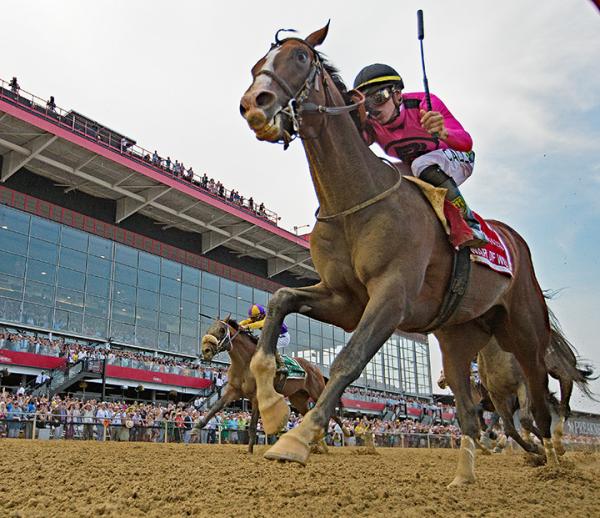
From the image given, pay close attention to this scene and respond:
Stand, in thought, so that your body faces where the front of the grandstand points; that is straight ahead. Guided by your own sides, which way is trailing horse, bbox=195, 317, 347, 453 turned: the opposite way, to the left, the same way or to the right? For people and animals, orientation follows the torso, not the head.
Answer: to the right

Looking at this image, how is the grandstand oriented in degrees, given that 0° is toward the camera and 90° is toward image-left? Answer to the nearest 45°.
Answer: approximately 315°

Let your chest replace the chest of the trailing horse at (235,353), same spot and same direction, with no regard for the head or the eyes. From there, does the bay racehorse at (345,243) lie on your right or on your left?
on your left

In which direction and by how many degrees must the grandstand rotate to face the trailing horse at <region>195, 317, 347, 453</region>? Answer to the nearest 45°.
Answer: approximately 45° to its right

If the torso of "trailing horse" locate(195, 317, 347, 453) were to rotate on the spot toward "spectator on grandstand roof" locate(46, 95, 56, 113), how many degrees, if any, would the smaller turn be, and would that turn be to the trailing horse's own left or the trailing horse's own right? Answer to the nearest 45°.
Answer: approximately 90° to the trailing horse's own right

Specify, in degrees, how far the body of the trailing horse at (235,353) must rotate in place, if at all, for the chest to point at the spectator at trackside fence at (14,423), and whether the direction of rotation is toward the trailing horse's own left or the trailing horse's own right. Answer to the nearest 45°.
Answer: approximately 90° to the trailing horse's own right

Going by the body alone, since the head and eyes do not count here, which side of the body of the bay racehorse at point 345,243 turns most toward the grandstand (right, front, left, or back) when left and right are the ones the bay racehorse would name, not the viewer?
right

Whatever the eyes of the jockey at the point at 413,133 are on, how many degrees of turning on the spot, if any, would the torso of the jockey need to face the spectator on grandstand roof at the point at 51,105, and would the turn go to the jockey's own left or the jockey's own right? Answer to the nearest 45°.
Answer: approximately 90° to the jockey's own right

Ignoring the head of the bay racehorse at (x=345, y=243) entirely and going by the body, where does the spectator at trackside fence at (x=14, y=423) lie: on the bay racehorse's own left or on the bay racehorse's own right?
on the bay racehorse's own right

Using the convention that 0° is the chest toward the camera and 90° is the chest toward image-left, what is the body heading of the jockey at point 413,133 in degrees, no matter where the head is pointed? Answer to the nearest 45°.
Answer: approximately 45°

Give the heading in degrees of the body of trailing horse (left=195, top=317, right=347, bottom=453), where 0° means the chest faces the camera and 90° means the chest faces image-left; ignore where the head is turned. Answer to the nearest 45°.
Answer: approximately 45°
